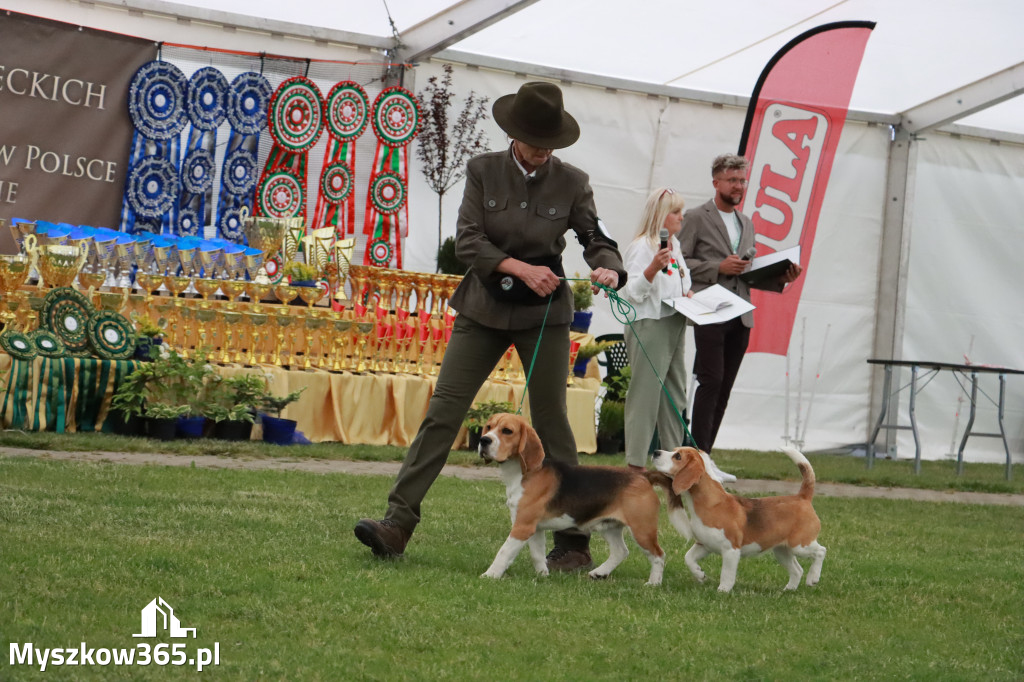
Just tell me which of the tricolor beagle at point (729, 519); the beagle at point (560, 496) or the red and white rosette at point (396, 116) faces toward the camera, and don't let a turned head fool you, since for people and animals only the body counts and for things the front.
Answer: the red and white rosette

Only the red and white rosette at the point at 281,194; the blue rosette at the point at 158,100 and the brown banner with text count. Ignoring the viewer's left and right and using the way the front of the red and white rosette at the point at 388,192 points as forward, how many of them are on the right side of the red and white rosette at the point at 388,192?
3

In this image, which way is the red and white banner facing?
toward the camera

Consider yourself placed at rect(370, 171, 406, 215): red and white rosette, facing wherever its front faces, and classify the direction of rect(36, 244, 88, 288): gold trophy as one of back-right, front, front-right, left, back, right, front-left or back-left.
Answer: front-right

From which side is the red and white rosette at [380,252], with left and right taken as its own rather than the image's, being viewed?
front

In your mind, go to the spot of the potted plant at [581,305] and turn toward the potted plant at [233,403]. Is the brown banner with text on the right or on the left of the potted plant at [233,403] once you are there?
right

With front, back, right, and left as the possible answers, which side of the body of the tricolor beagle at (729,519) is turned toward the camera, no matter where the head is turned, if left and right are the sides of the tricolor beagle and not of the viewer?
left

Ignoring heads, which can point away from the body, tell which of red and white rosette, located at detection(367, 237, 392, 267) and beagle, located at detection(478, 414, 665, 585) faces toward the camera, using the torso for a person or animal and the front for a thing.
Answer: the red and white rosette

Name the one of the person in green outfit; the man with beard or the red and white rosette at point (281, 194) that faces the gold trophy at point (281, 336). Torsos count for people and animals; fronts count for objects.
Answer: the red and white rosette

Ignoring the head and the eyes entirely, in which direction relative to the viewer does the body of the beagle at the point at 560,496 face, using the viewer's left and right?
facing to the left of the viewer

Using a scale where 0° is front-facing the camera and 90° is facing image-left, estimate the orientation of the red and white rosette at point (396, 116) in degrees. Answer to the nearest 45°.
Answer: approximately 0°
